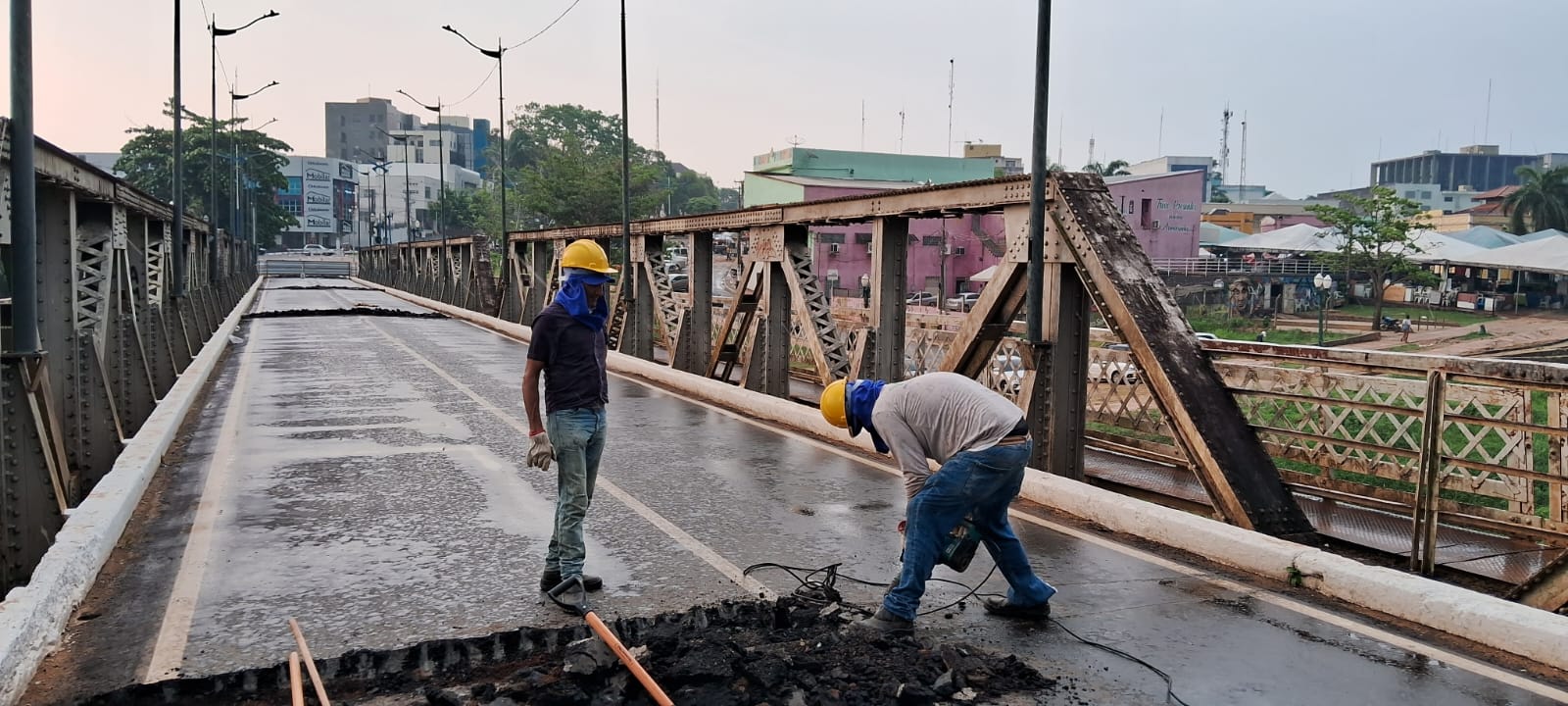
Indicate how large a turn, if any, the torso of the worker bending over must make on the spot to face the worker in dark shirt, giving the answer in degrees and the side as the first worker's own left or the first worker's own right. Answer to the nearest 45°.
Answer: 0° — they already face them

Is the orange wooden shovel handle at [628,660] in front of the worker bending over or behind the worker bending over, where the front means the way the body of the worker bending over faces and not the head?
in front

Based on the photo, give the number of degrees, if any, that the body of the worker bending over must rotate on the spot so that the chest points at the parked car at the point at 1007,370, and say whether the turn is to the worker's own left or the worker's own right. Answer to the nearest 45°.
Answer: approximately 90° to the worker's own right

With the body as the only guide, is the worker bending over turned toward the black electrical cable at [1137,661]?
no

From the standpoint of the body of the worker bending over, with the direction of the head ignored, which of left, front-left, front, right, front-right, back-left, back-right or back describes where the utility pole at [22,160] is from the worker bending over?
front

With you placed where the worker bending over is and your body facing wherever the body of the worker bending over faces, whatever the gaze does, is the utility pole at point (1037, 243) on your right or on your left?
on your right

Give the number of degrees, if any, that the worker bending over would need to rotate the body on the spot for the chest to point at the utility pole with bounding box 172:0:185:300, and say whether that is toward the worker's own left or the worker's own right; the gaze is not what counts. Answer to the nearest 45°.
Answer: approximately 45° to the worker's own right

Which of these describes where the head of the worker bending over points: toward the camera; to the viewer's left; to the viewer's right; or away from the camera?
to the viewer's left

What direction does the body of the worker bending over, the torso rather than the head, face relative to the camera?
to the viewer's left

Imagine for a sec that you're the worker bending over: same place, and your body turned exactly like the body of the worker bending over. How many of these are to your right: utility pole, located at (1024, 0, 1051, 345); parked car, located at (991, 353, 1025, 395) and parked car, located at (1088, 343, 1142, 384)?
3

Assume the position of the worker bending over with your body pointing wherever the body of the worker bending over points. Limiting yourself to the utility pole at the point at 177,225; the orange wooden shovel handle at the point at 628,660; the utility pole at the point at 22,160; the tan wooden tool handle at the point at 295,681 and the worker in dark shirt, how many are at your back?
0

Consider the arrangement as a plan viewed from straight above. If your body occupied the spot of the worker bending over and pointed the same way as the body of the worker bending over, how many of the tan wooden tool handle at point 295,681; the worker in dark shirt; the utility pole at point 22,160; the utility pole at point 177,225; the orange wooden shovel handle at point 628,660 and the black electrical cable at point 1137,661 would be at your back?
1

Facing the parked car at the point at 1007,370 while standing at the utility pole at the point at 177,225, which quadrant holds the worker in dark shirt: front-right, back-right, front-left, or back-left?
back-right
